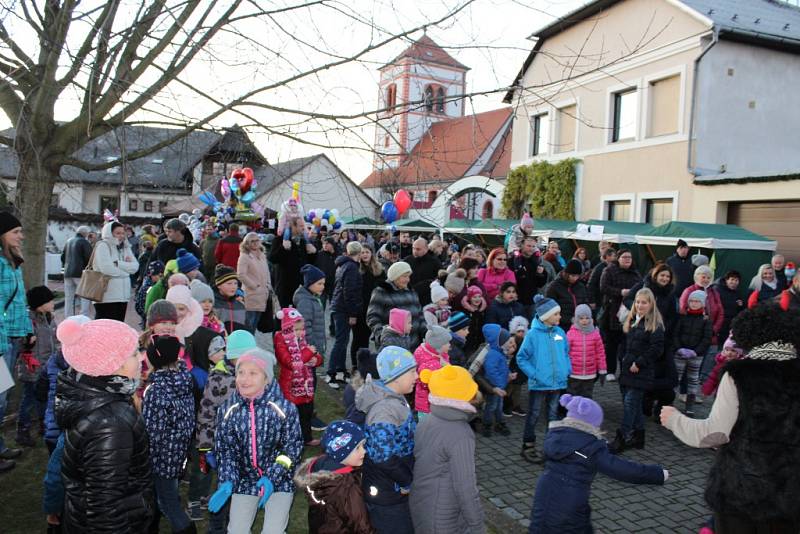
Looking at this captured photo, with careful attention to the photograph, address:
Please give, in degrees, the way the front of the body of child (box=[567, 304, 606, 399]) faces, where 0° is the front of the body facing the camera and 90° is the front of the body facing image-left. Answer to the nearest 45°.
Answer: approximately 0°

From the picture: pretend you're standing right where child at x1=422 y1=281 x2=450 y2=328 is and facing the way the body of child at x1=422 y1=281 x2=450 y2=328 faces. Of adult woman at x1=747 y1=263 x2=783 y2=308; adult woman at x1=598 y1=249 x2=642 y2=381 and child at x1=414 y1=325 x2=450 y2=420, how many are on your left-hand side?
2

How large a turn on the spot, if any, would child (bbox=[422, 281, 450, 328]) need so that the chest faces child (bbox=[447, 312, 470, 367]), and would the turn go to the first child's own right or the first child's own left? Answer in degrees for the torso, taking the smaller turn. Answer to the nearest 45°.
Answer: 0° — they already face them

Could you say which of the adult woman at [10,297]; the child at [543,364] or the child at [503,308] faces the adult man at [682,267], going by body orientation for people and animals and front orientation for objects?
the adult woman

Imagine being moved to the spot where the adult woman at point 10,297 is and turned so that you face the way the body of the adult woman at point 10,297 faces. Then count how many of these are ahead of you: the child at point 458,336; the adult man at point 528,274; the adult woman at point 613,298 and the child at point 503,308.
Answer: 4

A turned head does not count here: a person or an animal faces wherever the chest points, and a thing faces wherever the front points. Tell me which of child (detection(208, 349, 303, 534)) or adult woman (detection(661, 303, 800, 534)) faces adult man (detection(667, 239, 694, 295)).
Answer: the adult woman

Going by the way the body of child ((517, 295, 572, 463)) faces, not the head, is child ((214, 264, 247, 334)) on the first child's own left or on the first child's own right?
on the first child's own right

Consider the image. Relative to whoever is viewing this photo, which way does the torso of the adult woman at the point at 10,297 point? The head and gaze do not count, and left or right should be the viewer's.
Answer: facing to the right of the viewer

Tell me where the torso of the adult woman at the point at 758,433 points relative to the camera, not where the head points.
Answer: away from the camera

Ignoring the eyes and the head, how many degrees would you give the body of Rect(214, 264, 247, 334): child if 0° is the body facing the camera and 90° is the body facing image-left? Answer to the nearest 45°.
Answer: approximately 315°

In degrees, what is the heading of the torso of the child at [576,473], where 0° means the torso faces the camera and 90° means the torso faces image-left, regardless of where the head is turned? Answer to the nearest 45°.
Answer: approximately 225°
